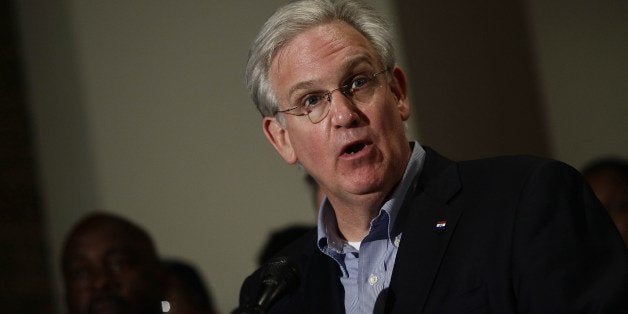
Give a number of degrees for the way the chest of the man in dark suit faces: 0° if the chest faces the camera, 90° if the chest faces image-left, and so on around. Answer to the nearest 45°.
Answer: approximately 45°
